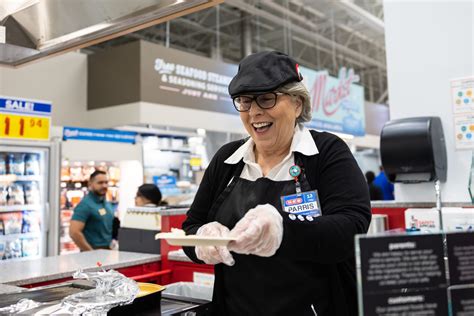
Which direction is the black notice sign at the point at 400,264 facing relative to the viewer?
toward the camera

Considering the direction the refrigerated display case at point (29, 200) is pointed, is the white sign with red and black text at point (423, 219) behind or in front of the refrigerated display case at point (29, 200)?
in front

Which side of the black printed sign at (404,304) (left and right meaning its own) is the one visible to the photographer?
front

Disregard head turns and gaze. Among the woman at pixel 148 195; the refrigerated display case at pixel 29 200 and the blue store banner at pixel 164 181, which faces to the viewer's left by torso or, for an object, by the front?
the woman

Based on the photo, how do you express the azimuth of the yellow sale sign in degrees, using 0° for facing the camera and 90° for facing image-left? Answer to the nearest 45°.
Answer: approximately 0°

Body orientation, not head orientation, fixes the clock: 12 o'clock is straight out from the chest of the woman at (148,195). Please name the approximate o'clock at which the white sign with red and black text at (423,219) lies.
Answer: The white sign with red and black text is roughly at 8 o'clock from the woman.

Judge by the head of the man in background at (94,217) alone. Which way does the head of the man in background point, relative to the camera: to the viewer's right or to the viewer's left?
to the viewer's right

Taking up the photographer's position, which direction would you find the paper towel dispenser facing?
facing the viewer and to the left of the viewer

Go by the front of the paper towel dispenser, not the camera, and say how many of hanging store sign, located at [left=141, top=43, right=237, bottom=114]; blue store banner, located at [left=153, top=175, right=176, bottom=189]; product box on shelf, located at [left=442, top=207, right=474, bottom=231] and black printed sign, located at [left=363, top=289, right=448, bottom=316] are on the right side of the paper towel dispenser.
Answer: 2

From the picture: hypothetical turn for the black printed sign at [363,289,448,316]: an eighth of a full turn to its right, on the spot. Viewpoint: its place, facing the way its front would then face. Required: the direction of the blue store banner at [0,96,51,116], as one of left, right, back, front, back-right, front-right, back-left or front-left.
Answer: right

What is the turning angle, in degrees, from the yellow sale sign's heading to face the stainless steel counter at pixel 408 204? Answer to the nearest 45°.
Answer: approximately 45° to its left

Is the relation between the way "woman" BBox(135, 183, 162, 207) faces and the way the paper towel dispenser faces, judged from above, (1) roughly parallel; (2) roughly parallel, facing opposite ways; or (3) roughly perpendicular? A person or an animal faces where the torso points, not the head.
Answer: roughly perpendicular

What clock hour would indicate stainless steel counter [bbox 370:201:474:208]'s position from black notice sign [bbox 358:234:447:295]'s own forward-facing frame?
The stainless steel counter is roughly at 6 o'clock from the black notice sign.

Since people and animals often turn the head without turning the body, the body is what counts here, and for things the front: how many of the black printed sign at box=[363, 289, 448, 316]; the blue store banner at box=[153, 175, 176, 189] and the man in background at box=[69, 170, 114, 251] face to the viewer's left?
0

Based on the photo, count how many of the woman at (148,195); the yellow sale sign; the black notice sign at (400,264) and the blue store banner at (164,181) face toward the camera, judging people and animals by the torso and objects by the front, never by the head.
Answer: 3

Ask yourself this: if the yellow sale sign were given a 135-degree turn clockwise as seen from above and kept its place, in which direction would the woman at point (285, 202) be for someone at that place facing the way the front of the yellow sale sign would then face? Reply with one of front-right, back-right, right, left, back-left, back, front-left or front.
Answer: back-left

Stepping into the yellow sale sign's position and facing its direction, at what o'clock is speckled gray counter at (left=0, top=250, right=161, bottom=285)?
The speckled gray counter is roughly at 12 o'clock from the yellow sale sign.

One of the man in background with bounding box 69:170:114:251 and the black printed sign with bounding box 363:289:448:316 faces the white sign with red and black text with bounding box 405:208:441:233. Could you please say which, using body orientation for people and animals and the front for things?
the man in background
